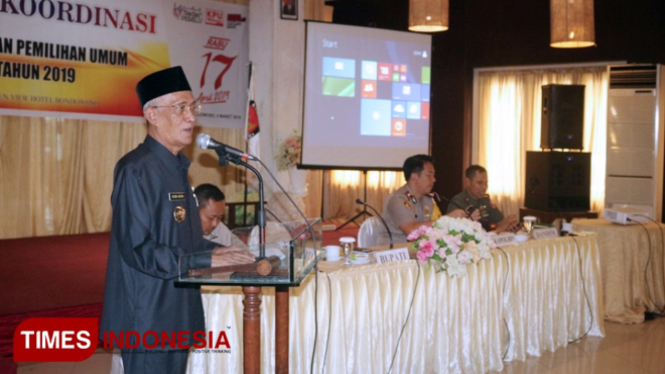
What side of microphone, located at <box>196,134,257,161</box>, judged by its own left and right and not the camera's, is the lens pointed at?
left

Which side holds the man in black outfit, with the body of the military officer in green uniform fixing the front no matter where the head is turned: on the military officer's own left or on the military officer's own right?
on the military officer's own right

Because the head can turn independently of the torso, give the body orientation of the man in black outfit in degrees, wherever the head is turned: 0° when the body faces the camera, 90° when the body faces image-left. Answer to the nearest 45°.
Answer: approximately 315°

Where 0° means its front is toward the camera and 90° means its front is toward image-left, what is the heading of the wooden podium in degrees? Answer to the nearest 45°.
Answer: approximately 270°

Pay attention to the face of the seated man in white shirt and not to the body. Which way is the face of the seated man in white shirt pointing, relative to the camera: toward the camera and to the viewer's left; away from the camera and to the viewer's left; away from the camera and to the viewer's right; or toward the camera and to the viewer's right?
toward the camera and to the viewer's right

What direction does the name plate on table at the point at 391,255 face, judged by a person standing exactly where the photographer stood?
facing the viewer and to the right of the viewer

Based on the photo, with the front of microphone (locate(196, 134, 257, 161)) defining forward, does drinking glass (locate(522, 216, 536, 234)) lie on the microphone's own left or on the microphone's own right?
on the microphone's own right

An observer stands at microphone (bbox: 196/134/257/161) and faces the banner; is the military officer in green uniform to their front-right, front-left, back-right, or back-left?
front-right

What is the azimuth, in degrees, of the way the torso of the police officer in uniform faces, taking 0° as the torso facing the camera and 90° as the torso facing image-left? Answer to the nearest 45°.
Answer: approximately 315°

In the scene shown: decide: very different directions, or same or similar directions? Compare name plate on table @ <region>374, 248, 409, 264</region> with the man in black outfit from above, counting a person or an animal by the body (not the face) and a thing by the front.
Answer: same or similar directions

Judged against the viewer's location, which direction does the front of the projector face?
facing away from the viewer and to the left of the viewer
